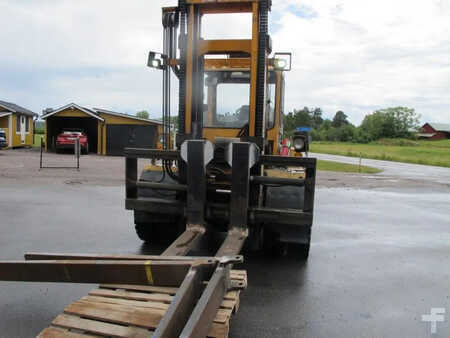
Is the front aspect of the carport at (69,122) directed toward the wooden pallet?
yes

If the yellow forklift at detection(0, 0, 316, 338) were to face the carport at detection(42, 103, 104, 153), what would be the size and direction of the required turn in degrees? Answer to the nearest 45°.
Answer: approximately 180°

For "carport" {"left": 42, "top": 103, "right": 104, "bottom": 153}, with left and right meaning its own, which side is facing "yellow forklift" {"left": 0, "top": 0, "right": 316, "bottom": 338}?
front

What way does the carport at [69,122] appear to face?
toward the camera

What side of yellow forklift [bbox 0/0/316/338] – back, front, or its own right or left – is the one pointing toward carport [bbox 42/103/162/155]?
back

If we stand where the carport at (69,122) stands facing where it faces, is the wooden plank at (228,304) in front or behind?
in front

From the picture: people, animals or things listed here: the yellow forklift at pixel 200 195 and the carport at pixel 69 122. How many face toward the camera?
2

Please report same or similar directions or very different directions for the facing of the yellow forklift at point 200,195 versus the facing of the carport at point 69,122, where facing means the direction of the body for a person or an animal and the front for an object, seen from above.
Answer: same or similar directions
